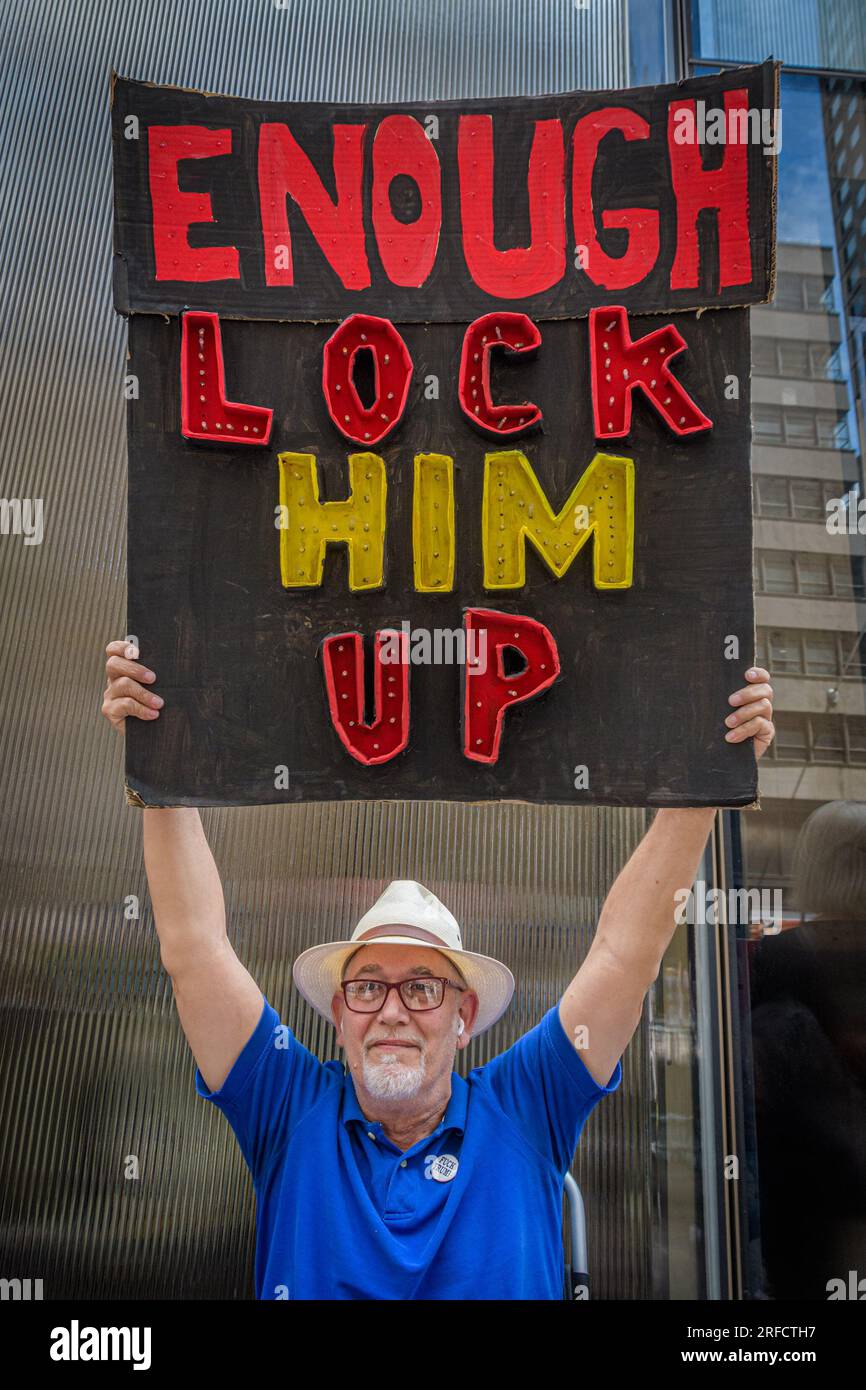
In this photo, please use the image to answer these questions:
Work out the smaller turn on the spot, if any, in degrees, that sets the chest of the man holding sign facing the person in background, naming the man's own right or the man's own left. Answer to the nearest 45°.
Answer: approximately 135° to the man's own left

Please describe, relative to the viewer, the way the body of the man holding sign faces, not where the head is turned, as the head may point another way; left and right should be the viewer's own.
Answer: facing the viewer

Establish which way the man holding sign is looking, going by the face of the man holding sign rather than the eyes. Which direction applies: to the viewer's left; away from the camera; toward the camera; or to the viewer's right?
toward the camera
